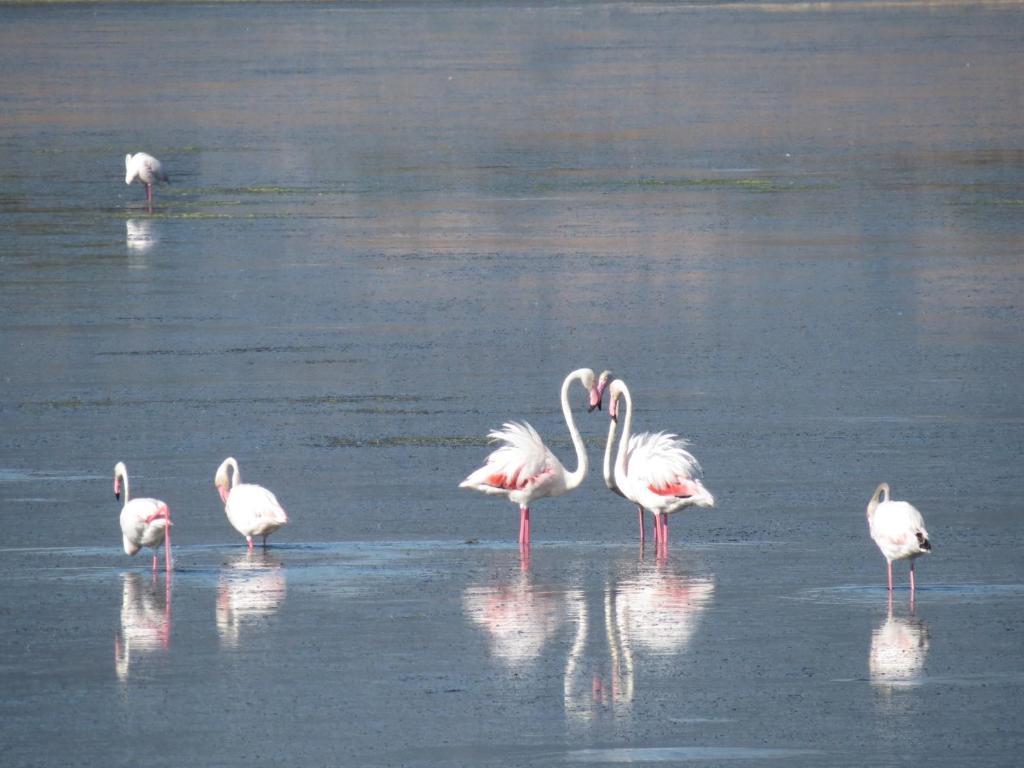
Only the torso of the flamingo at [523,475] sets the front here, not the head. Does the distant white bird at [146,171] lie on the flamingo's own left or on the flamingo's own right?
on the flamingo's own left

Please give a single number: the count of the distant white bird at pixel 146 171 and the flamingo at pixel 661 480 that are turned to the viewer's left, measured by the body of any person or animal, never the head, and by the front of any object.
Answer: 2

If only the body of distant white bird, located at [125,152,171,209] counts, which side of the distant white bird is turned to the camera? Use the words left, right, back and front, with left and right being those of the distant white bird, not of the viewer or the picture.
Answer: left

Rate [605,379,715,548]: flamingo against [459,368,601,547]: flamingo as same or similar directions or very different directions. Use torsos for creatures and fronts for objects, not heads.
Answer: very different directions

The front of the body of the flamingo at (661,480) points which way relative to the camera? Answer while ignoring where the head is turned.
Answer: to the viewer's left

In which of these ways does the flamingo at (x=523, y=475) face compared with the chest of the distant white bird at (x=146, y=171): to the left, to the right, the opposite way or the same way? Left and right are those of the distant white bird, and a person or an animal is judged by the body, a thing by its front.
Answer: the opposite way

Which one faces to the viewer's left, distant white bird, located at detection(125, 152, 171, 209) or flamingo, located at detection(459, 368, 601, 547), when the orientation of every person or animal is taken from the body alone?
the distant white bird

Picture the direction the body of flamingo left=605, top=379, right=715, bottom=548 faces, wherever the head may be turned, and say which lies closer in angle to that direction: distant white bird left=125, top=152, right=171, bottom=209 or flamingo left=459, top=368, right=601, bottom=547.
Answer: the flamingo

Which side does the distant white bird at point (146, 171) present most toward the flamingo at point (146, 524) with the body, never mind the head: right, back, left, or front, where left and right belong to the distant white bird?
left

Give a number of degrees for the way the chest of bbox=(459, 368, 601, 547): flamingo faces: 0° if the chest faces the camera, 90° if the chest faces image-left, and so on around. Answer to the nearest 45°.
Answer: approximately 270°
